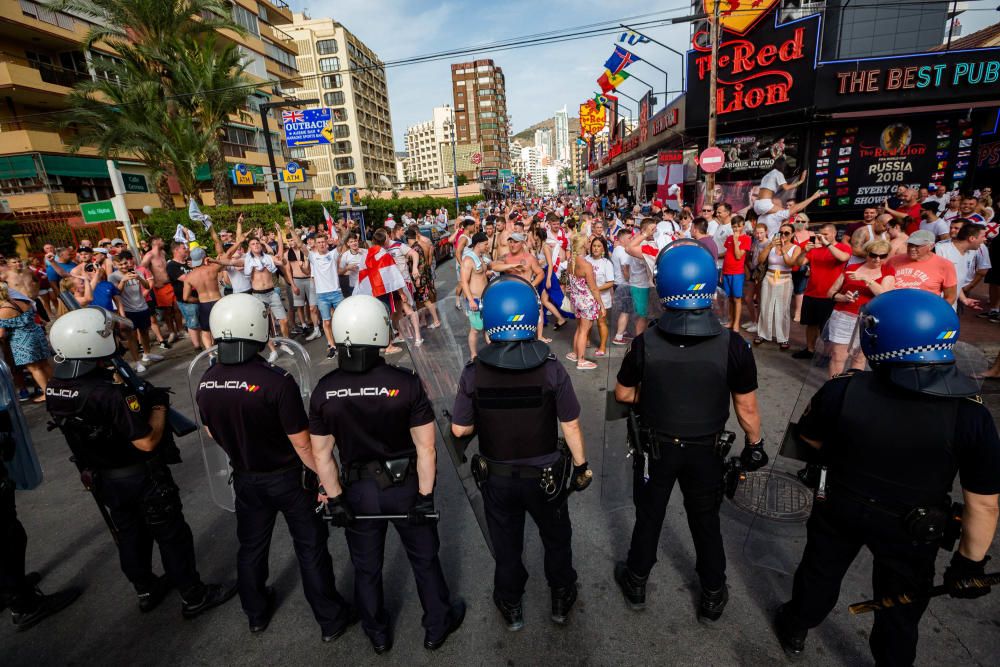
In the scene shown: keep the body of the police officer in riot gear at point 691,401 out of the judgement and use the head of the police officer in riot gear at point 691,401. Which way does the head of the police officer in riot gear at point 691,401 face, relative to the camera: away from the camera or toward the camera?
away from the camera

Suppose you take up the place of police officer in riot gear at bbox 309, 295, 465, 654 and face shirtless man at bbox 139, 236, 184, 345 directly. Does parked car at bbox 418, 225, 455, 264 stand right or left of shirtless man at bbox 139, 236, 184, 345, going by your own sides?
right

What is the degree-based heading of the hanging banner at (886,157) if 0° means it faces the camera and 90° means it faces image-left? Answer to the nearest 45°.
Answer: approximately 0°

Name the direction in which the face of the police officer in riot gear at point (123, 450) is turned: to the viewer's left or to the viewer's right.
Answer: to the viewer's right

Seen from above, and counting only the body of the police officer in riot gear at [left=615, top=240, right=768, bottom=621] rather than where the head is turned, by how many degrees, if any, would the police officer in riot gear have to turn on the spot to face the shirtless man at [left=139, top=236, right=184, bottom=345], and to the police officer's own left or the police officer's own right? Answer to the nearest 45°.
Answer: approximately 90° to the police officer's own left

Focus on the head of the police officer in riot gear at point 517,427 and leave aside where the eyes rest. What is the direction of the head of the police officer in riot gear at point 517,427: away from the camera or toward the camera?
away from the camera

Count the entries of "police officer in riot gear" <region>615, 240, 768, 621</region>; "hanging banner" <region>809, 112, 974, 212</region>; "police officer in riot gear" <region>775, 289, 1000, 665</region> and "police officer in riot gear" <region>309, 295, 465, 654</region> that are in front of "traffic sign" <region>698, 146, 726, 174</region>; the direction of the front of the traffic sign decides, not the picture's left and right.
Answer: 3

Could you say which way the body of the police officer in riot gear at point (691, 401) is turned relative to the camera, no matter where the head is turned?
away from the camera

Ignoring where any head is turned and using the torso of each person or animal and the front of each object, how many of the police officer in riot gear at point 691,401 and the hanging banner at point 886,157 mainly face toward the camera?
1
